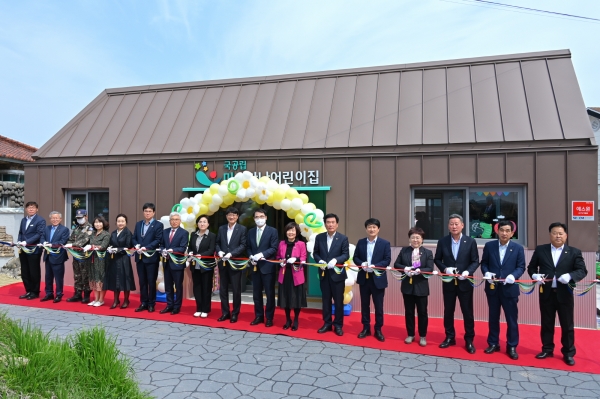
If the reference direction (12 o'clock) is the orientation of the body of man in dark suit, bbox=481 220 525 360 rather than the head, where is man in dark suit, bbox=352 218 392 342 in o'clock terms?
man in dark suit, bbox=352 218 392 342 is roughly at 3 o'clock from man in dark suit, bbox=481 220 525 360.

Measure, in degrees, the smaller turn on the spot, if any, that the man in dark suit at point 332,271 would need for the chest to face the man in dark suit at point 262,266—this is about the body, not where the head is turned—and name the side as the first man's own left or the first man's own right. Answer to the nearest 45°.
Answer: approximately 90° to the first man's own right

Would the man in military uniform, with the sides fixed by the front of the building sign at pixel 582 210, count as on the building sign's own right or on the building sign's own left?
on the building sign's own right

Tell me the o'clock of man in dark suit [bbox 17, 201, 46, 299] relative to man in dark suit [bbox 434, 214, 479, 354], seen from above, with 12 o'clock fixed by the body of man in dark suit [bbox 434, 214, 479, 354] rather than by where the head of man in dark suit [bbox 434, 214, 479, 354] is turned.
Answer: man in dark suit [bbox 17, 201, 46, 299] is roughly at 3 o'clock from man in dark suit [bbox 434, 214, 479, 354].

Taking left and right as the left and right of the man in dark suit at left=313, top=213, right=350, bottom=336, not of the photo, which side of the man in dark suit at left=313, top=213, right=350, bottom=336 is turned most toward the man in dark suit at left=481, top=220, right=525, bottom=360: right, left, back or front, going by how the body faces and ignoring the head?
left

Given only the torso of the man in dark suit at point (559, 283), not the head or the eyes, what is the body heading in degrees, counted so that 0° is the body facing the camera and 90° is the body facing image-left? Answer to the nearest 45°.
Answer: approximately 0°
